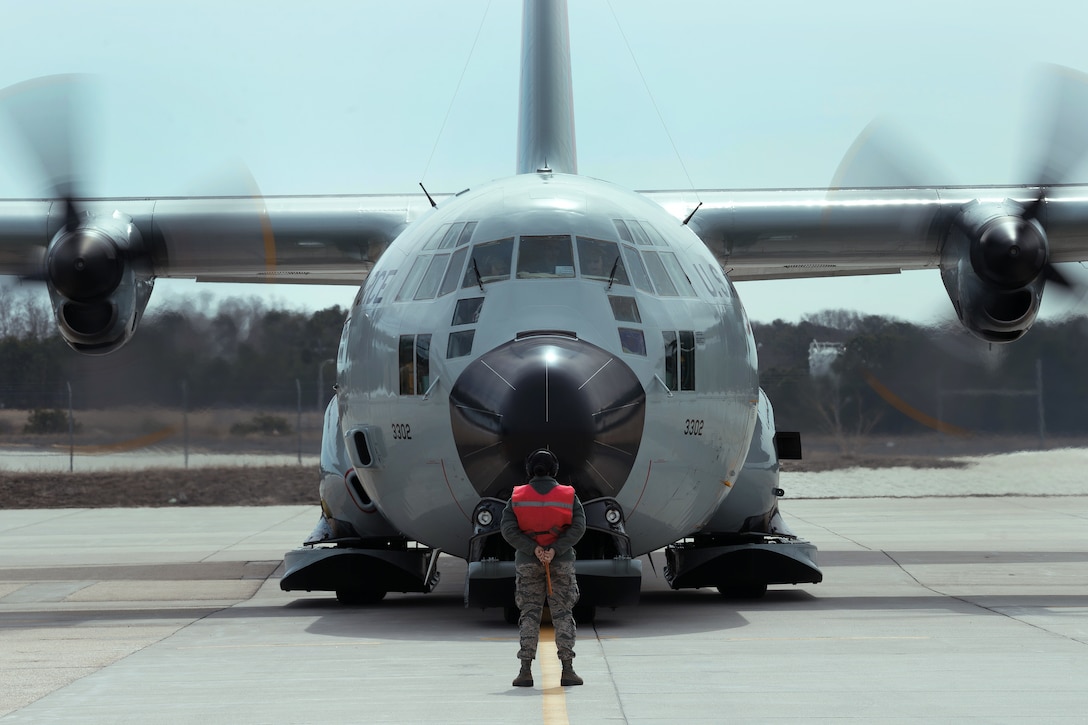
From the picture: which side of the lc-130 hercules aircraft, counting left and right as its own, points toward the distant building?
back

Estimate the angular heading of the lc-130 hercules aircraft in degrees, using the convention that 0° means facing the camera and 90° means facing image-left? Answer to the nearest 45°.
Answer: approximately 0°
